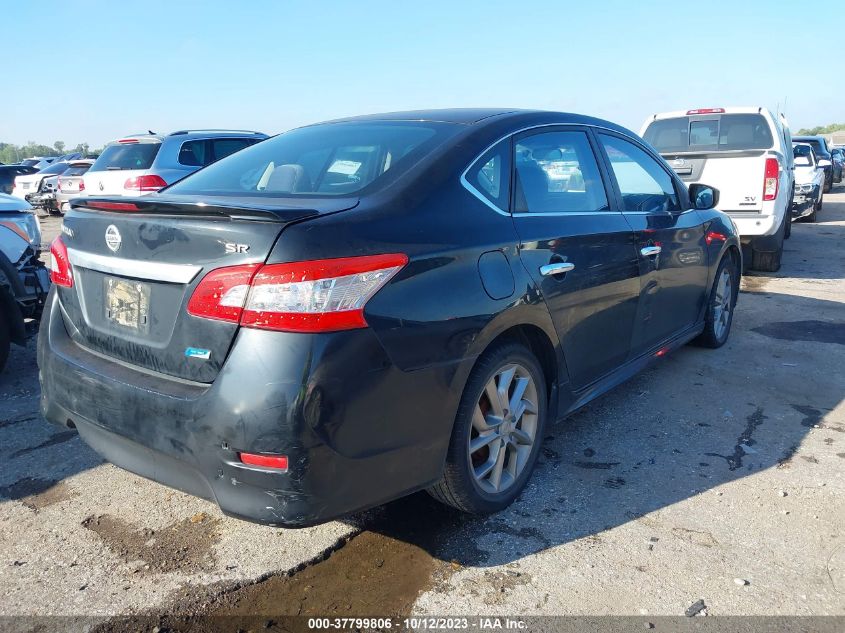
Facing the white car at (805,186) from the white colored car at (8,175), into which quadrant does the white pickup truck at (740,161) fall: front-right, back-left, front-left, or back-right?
front-right

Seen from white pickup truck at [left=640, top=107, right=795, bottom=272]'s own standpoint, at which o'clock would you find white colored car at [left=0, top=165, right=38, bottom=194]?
The white colored car is roughly at 8 o'clock from the white pickup truck.

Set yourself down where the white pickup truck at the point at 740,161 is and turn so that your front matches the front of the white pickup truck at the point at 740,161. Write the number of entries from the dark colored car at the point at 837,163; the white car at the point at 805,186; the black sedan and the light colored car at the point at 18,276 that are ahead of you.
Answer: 2

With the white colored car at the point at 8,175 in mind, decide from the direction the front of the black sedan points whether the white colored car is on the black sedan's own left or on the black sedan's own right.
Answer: on the black sedan's own left

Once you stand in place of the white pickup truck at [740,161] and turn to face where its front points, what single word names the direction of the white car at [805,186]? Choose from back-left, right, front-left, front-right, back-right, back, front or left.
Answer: front

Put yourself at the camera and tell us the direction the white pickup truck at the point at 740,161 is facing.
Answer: facing away from the viewer

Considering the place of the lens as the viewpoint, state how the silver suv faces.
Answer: facing away from the viewer and to the right of the viewer

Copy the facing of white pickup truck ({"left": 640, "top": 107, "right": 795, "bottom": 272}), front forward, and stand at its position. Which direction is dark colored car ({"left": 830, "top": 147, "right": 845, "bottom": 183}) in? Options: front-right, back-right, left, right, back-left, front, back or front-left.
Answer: front

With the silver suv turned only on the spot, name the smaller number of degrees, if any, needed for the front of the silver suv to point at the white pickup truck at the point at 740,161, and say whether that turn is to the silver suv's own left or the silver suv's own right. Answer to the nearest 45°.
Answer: approximately 90° to the silver suv's own right

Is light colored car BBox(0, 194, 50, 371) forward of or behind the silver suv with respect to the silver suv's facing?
behind

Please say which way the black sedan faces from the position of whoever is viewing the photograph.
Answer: facing away from the viewer and to the right of the viewer

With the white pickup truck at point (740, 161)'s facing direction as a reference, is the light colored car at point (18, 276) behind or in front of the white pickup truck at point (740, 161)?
behind
